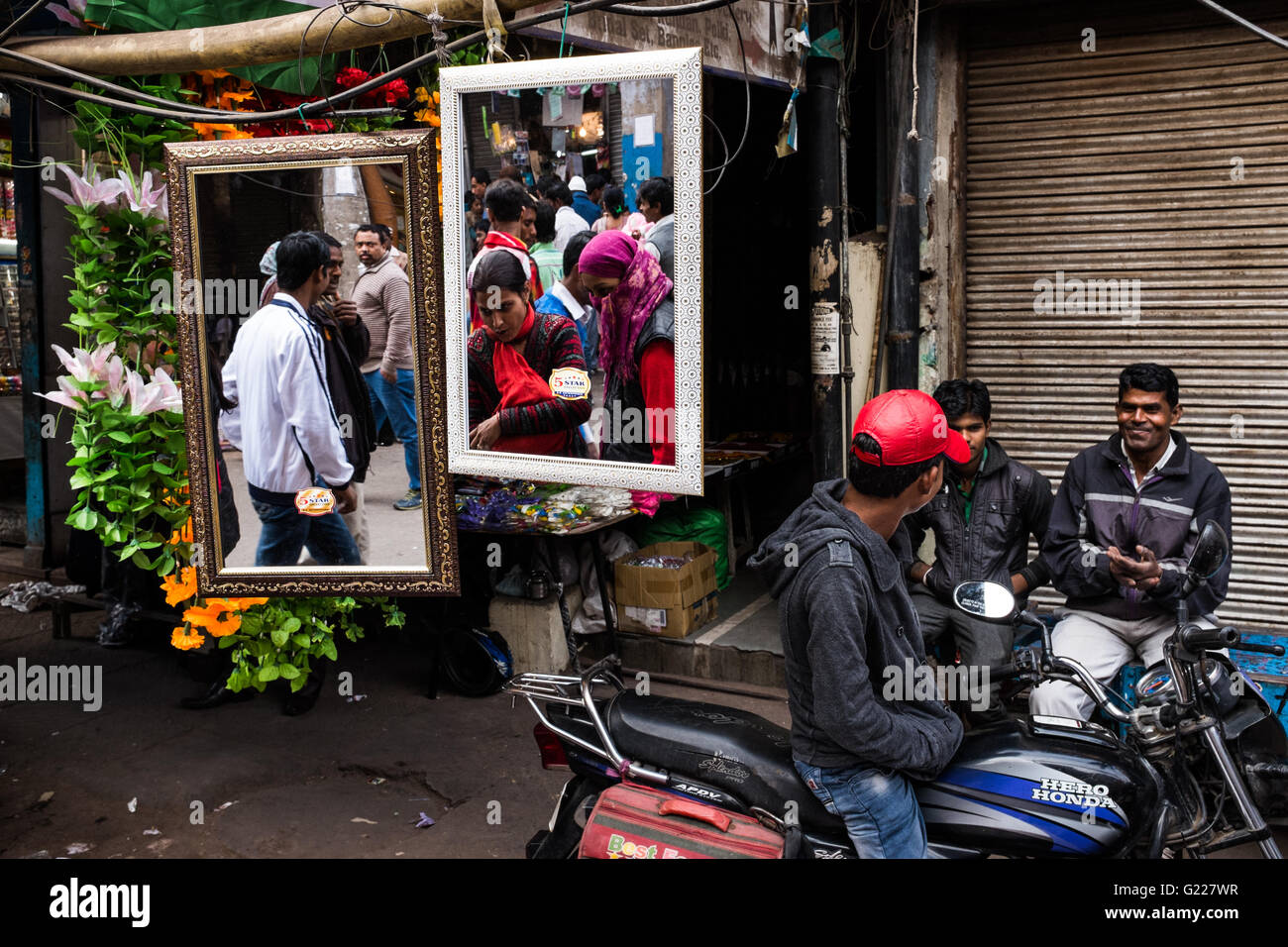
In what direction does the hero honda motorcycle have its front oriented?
to the viewer's right

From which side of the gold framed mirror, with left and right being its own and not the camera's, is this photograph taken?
front

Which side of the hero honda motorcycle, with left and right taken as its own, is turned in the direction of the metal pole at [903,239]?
left

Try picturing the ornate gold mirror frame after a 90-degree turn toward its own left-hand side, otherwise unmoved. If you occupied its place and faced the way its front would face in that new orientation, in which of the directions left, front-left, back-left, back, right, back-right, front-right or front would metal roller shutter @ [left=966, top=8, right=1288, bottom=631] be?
front

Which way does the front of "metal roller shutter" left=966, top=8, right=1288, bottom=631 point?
toward the camera

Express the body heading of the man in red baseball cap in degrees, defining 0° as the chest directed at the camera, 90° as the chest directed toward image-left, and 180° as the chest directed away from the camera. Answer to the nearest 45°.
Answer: approximately 270°

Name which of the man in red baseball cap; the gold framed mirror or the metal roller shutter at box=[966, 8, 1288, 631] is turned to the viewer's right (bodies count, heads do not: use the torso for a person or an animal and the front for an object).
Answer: the man in red baseball cap

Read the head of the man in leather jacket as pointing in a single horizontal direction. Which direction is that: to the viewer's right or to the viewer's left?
to the viewer's left

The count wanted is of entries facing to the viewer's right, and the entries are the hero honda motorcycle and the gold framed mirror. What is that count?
1

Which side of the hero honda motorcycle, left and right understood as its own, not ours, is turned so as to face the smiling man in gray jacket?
left

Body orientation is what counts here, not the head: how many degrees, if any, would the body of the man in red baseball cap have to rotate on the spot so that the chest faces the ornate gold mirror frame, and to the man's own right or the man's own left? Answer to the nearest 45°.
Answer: approximately 135° to the man's own left

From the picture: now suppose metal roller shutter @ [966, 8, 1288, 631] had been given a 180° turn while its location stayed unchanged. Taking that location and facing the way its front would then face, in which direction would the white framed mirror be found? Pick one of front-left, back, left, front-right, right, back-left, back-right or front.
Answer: back-left
